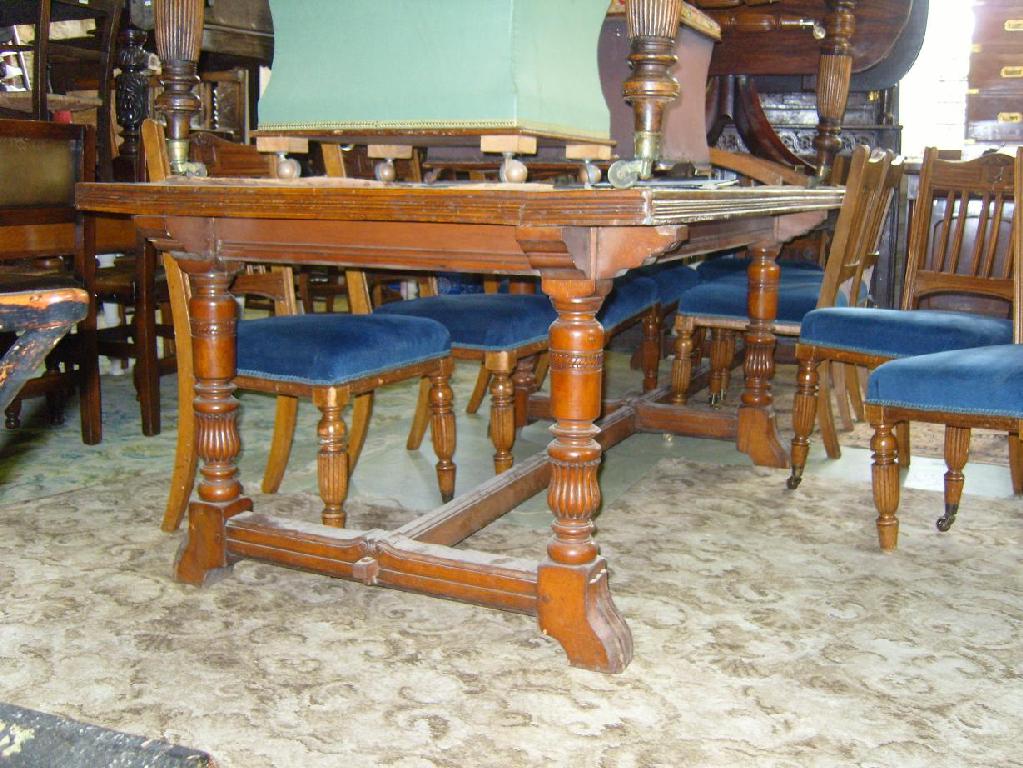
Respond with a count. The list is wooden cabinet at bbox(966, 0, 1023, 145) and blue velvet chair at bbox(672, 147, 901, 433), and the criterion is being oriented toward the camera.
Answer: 1

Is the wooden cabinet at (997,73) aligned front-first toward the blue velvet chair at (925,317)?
yes

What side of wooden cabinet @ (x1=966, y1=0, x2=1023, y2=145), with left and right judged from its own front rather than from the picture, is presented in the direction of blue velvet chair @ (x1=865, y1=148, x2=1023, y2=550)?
front
